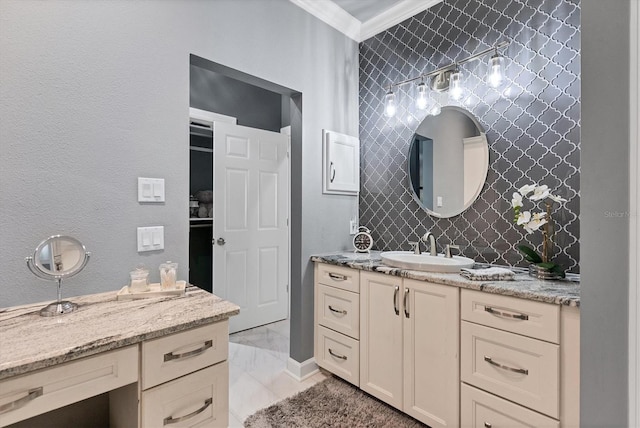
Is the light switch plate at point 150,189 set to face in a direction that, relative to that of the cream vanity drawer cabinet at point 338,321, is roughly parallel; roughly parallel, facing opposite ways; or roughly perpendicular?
roughly perpendicular

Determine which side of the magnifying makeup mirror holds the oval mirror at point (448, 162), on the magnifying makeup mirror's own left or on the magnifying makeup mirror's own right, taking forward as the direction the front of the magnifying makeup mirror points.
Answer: on the magnifying makeup mirror's own left

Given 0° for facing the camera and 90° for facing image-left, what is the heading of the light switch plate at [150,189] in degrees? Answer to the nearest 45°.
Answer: approximately 0°

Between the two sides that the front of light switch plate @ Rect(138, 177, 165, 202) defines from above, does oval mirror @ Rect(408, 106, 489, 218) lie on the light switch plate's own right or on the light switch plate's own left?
on the light switch plate's own left
